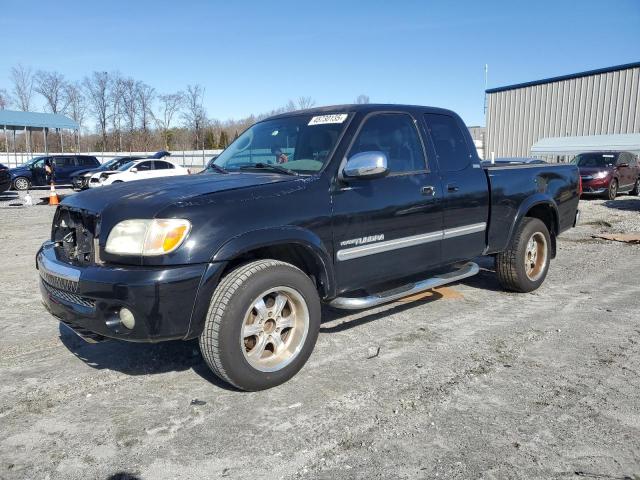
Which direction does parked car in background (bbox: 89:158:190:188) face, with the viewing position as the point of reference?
facing the viewer and to the left of the viewer

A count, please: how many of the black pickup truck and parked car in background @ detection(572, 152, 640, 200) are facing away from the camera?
0

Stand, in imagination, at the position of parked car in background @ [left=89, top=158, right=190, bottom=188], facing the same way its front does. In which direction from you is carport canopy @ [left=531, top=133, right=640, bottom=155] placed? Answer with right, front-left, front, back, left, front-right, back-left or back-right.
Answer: back-left

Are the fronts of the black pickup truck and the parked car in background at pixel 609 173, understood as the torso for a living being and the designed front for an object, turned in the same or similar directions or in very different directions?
same or similar directions

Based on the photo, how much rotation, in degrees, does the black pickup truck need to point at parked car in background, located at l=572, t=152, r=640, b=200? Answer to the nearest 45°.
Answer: approximately 180°

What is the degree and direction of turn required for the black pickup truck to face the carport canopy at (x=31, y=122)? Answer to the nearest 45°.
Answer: approximately 90° to its right

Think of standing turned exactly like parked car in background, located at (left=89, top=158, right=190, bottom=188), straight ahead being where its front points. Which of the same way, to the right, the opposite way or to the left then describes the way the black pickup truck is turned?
the same way

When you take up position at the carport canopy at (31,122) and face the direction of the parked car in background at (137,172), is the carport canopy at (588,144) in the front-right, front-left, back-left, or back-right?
front-left

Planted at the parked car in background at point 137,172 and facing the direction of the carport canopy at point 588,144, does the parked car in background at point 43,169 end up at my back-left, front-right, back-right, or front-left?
back-left

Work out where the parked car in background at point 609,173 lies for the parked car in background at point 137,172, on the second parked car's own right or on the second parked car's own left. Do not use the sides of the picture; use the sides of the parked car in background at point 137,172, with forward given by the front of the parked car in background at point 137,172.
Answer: on the second parked car's own left

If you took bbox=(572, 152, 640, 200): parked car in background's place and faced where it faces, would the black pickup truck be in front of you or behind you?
in front

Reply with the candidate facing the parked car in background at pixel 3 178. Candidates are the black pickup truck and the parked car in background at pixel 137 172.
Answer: the parked car in background at pixel 137 172

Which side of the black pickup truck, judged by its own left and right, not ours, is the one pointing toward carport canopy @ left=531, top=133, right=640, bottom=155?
back

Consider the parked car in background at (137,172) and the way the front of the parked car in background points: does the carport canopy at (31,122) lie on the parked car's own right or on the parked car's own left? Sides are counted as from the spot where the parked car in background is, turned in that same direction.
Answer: on the parked car's own right

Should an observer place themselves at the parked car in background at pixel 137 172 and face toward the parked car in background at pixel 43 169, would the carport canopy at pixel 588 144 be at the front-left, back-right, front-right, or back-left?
back-right
